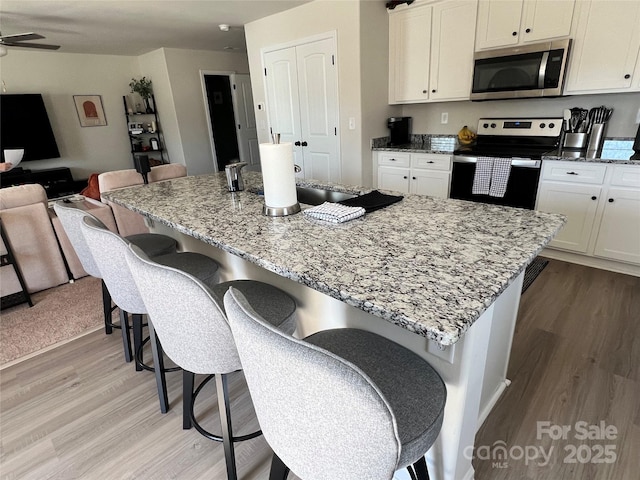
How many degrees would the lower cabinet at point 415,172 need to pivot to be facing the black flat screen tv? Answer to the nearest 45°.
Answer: approximately 45° to its right

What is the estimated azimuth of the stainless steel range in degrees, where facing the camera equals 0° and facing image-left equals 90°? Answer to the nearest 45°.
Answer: approximately 45°

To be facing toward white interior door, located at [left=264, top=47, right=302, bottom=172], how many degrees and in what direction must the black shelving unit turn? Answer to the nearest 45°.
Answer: approximately 45° to its left

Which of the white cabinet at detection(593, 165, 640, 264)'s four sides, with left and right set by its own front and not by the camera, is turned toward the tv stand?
right

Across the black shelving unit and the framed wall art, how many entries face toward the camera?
2

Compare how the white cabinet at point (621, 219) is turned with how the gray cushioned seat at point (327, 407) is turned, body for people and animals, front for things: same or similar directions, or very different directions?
very different directions

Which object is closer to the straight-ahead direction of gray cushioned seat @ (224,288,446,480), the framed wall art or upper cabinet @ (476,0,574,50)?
the upper cabinet

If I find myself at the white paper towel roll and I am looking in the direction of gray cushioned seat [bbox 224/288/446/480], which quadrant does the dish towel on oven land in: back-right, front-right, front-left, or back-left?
back-left

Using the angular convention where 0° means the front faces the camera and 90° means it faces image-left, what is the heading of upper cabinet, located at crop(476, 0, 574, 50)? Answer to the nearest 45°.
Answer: approximately 45°

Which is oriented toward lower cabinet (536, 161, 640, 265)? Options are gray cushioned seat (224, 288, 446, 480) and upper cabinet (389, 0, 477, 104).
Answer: the gray cushioned seat

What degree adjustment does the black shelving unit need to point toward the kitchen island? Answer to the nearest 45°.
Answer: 0° — it already faces it

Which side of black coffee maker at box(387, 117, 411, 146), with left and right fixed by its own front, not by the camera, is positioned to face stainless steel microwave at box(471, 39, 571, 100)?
left
